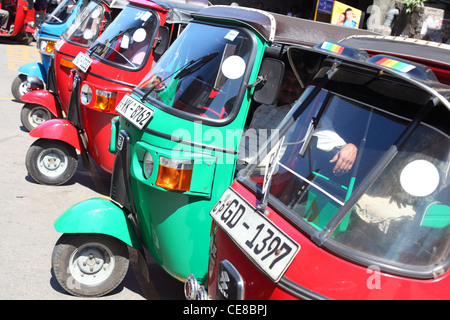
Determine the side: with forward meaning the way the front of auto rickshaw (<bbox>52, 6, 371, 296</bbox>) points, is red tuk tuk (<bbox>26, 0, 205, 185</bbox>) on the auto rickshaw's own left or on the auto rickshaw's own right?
on the auto rickshaw's own right

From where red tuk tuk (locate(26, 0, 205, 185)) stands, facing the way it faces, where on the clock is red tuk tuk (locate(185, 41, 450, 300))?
red tuk tuk (locate(185, 41, 450, 300)) is roughly at 10 o'clock from red tuk tuk (locate(26, 0, 205, 185)).

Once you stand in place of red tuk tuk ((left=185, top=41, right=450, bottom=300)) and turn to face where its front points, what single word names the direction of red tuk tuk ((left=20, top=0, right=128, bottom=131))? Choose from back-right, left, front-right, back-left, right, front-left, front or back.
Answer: right

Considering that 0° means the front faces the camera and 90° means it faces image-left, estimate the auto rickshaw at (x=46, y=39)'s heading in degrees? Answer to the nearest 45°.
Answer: approximately 45°

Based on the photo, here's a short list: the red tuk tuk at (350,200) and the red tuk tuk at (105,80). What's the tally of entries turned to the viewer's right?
0

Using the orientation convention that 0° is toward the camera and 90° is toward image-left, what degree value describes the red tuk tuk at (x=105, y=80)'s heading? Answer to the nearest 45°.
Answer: approximately 45°

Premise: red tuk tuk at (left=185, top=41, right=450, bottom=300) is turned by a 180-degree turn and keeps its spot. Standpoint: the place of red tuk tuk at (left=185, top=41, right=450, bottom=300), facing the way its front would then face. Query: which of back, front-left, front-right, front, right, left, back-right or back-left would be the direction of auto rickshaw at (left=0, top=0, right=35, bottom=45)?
left

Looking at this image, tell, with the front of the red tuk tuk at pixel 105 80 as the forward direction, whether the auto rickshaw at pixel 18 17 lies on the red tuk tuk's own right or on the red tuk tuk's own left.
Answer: on the red tuk tuk's own right

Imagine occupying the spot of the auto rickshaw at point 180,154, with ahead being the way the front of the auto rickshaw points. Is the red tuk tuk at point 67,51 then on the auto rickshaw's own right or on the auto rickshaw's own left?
on the auto rickshaw's own right

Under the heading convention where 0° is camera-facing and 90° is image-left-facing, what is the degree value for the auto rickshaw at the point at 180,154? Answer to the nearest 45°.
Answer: approximately 45°

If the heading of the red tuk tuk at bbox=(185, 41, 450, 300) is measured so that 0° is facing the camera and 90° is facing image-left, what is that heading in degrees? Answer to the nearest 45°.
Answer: approximately 45°
